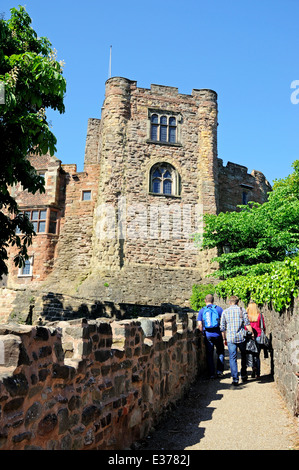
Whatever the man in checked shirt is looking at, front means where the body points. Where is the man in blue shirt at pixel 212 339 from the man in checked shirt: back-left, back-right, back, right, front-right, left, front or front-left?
front-left

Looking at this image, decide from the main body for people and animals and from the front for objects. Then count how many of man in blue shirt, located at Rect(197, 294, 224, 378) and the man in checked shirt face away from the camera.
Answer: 2

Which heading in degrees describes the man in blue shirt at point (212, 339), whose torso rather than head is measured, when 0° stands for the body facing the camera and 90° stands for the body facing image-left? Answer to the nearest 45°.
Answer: approximately 180°

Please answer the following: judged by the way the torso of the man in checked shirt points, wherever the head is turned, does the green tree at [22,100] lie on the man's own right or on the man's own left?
on the man's own left

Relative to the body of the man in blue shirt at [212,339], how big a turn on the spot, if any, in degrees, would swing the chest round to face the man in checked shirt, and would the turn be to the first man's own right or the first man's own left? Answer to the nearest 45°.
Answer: approximately 135° to the first man's own right

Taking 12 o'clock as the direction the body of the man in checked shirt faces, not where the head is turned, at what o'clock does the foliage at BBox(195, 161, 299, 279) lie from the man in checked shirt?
The foliage is roughly at 12 o'clock from the man in checked shirt.

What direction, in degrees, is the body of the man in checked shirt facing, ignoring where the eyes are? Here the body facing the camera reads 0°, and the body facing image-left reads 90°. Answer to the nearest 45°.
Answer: approximately 180°
